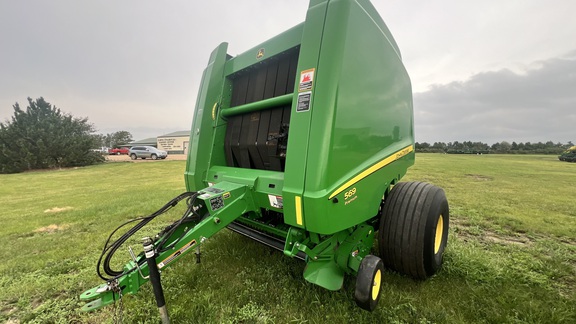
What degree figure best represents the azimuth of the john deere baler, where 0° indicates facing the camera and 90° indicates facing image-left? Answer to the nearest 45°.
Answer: approximately 45°

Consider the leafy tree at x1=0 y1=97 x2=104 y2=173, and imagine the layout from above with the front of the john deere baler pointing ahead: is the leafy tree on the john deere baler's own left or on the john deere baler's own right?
on the john deere baler's own right
